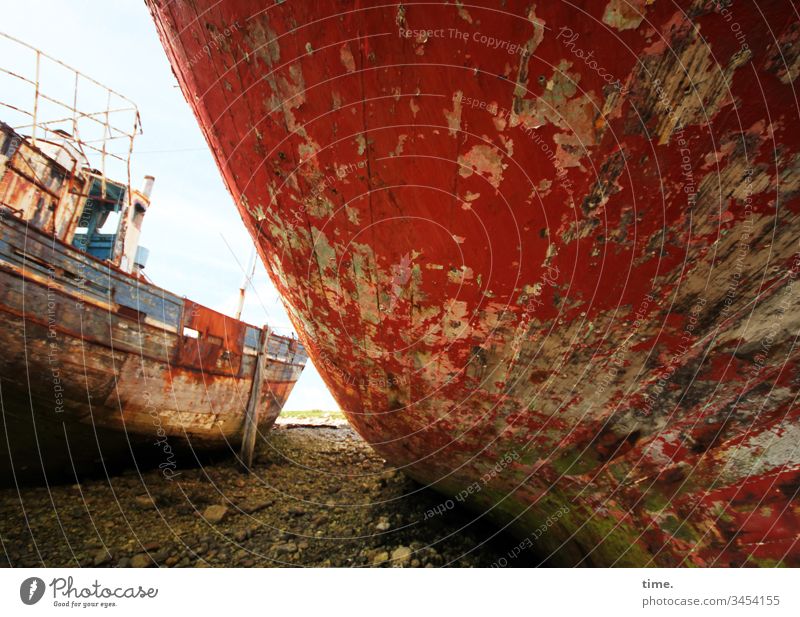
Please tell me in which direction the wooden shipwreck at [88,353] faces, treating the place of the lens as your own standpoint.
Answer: facing away from the viewer and to the right of the viewer

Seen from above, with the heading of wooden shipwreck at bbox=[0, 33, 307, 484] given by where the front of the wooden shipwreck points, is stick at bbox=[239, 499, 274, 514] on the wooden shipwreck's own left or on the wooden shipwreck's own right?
on the wooden shipwreck's own right

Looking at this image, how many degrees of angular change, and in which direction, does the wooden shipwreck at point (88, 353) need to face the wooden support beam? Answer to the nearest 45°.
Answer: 0° — it already faces it

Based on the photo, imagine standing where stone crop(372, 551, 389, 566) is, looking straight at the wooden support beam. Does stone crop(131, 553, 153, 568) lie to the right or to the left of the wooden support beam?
left

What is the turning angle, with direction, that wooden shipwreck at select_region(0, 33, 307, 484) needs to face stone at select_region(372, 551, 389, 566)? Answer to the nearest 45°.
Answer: approximately 90° to its right

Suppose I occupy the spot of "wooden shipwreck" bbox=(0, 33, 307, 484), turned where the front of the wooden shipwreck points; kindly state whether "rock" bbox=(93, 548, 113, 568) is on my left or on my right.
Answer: on my right

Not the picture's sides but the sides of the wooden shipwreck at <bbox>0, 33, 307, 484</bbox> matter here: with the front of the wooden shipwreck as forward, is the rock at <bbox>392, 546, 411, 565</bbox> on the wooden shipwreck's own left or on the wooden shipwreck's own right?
on the wooden shipwreck's own right

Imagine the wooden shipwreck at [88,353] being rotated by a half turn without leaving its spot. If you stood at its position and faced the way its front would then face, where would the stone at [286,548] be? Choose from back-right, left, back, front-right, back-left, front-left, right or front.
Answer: left
